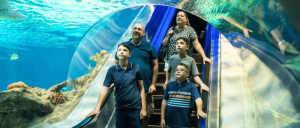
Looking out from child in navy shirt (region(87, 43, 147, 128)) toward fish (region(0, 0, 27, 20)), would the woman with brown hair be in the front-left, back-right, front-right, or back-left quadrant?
front-right

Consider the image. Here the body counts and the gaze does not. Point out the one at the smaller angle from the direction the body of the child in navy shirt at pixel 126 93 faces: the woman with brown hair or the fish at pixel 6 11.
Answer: the fish

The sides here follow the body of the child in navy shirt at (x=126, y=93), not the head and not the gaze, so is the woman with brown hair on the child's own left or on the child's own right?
on the child's own left

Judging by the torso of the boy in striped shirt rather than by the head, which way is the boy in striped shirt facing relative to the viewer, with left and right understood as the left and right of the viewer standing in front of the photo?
facing the viewer

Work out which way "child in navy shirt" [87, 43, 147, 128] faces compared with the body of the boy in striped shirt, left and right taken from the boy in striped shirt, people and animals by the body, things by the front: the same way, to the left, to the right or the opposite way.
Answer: the same way

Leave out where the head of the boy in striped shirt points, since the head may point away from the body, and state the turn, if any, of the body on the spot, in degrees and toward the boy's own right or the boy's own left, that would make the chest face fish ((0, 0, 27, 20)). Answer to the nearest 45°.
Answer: approximately 90° to the boy's own right

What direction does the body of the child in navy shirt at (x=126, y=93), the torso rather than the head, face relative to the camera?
toward the camera

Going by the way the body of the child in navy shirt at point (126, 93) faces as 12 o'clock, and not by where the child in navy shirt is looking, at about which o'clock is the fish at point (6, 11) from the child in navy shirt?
The fish is roughly at 3 o'clock from the child in navy shirt.
